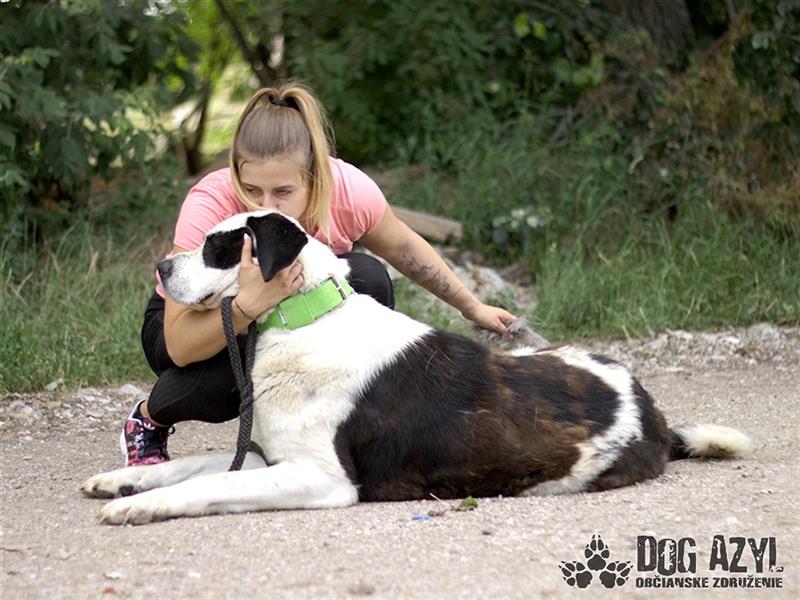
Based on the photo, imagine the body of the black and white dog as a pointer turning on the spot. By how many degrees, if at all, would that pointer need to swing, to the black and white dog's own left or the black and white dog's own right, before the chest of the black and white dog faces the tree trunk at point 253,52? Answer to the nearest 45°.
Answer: approximately 90° to the black and white dog's own right

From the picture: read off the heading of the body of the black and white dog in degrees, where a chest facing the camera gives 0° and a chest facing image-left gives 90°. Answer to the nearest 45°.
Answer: approximately 90°

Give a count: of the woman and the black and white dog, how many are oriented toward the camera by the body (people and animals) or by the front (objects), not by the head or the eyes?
1

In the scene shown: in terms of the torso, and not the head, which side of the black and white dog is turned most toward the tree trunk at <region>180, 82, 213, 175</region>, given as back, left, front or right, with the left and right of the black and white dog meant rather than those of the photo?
right

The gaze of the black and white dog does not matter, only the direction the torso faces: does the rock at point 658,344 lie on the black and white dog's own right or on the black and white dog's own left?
on the black and white dog's own right

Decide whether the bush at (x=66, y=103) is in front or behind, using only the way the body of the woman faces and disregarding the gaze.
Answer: behind

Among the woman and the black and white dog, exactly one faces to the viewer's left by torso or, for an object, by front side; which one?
the black and white dog

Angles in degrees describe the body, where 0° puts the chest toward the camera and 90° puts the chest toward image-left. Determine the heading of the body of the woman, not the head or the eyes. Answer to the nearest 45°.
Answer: approximately 0°

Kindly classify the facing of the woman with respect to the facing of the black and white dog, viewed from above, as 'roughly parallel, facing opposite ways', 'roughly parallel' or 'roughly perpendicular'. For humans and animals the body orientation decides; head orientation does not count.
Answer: roughly perpendicular

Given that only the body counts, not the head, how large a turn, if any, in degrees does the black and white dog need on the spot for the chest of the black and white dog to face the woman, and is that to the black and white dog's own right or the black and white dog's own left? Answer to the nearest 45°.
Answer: approximately 45° to the black and white dog's own right
